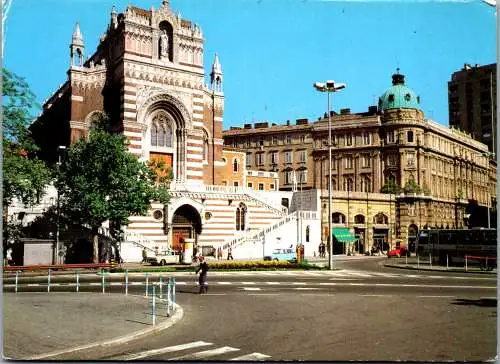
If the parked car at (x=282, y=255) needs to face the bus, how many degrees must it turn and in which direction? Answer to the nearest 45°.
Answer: approximately 180°

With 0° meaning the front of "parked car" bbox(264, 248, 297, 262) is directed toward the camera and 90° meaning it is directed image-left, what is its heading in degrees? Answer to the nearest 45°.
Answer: approximately 90°

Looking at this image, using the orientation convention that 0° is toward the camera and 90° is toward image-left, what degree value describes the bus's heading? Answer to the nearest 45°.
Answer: approximately 90°

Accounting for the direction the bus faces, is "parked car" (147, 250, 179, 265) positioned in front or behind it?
in front

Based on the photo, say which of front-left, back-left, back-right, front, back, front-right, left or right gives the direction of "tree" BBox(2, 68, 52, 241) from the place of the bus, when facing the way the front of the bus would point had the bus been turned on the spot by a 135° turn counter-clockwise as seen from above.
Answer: right

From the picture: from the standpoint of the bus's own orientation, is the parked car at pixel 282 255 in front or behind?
in front

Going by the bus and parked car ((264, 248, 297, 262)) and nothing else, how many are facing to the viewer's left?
2
